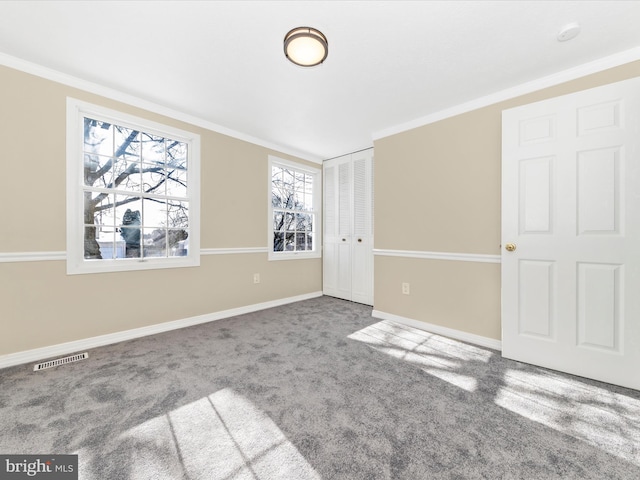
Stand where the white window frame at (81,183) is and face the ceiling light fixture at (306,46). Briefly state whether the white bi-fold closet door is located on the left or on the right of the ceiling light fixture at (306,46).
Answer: left

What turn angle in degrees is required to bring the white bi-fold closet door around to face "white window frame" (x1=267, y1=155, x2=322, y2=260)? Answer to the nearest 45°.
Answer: approximately 45° to its right

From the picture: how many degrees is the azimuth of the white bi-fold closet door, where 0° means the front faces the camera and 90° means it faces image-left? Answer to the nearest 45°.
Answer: approximately 45°

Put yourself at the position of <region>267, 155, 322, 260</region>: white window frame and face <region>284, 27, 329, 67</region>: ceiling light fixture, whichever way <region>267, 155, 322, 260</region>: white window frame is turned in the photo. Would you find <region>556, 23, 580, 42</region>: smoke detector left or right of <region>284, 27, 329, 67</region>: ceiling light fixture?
left

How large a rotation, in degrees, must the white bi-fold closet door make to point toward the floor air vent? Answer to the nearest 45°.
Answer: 0° — it already faces it

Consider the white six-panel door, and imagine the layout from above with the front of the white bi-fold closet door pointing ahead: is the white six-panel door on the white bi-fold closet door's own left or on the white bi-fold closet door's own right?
on the white bi-fold closet door's own left

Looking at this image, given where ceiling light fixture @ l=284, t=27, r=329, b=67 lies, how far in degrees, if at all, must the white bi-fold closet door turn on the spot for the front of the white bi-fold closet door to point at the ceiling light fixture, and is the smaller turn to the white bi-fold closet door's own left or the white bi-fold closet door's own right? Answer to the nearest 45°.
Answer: approximately 45° to the white bi-fold closet door's own left

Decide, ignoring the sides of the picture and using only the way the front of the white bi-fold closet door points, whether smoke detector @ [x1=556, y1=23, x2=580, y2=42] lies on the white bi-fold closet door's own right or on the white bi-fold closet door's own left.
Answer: on the white bi-fold closet door's own left

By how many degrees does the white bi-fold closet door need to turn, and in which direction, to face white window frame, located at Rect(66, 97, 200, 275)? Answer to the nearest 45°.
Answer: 0° — it already faces it
